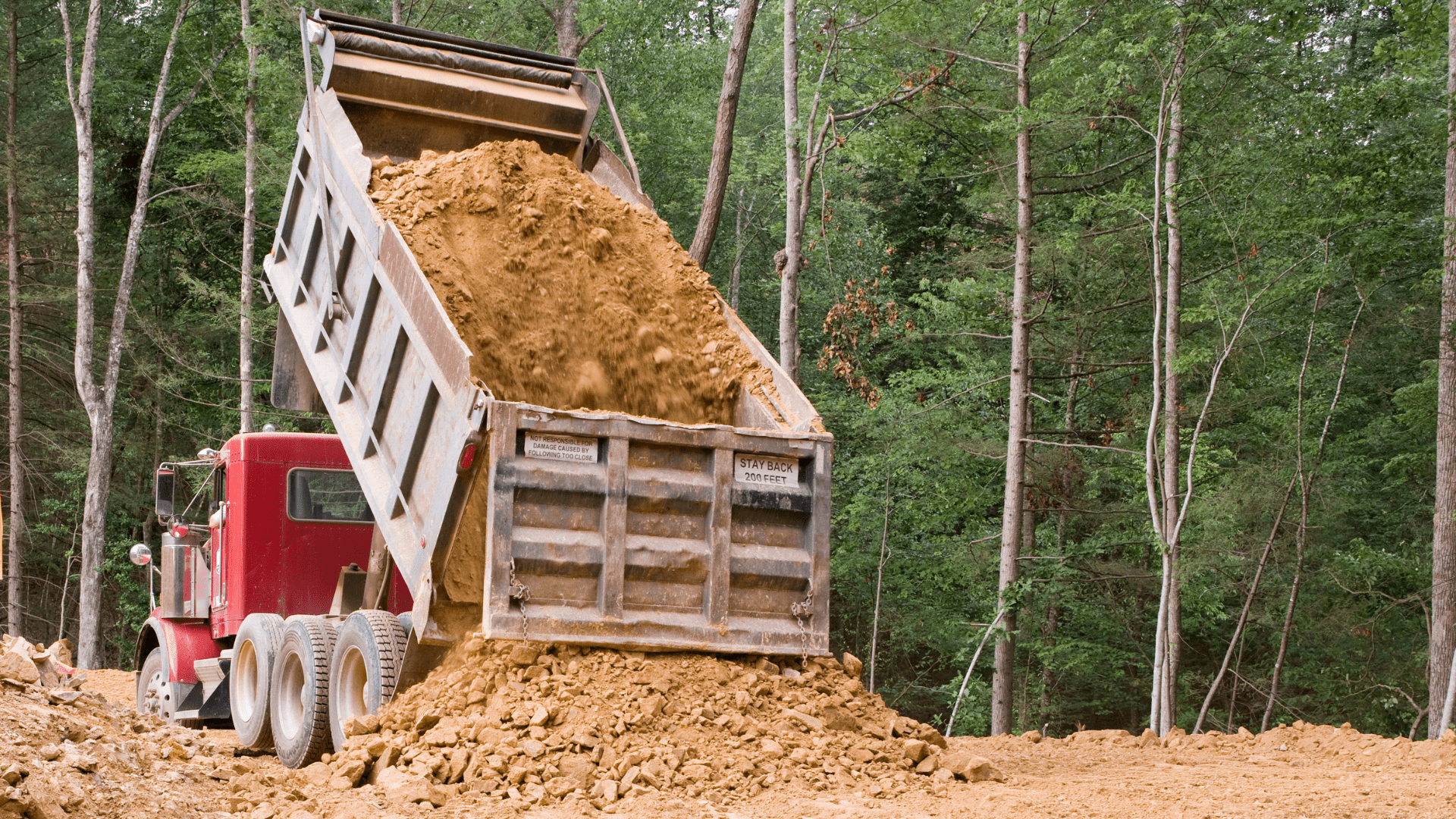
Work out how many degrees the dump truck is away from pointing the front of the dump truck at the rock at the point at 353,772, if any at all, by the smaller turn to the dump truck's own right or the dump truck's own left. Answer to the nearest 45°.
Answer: approximately 135° to the dump truck's own left

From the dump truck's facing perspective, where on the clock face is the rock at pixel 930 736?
The rock is roughly at 5 o'clock from the dump truck.

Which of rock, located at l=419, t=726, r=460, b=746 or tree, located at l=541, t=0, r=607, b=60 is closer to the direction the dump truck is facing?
the tree

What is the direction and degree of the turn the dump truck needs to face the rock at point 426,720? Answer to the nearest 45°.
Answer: approximately 135° to its left

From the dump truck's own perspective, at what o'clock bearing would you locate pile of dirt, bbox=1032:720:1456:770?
The pile of dirt is roughly at 4 o'clock from the dump truck.

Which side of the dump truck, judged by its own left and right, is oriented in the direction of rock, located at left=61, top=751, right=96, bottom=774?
left

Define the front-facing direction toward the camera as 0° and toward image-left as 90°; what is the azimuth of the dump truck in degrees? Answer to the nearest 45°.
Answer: approximately 135°
